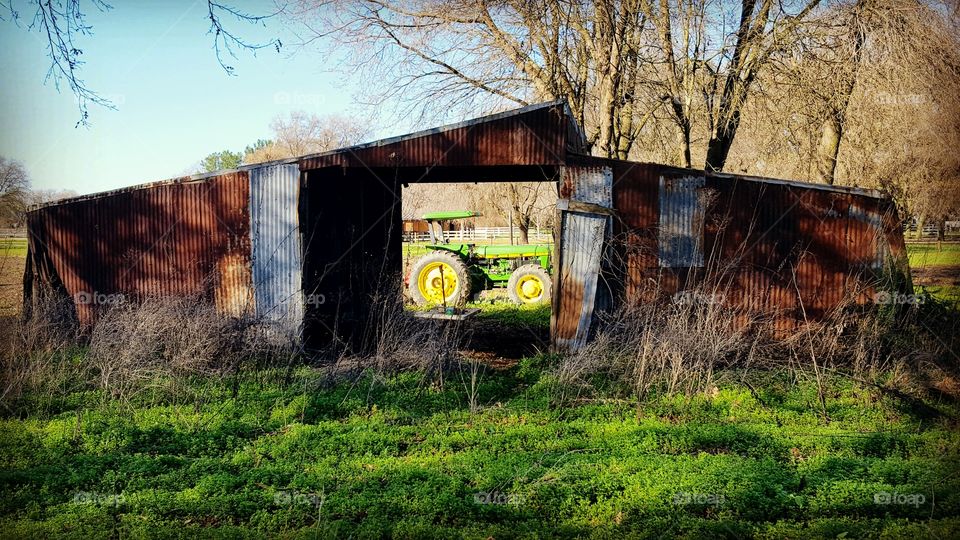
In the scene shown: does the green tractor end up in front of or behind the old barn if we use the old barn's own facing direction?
behind

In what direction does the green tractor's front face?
to the viewer's right

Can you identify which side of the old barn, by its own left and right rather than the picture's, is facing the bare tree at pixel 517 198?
back

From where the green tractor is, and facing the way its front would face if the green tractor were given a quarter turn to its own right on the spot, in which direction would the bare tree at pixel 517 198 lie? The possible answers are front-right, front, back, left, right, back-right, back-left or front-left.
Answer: back

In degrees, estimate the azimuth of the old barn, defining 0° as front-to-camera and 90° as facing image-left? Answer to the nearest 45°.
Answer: approximately 0°

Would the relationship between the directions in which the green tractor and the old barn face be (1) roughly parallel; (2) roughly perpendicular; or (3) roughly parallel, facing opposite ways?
roughly perpendicular

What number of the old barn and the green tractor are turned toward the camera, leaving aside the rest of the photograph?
1

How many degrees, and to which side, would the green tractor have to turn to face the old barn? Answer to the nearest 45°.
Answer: approximately 90° to its right
